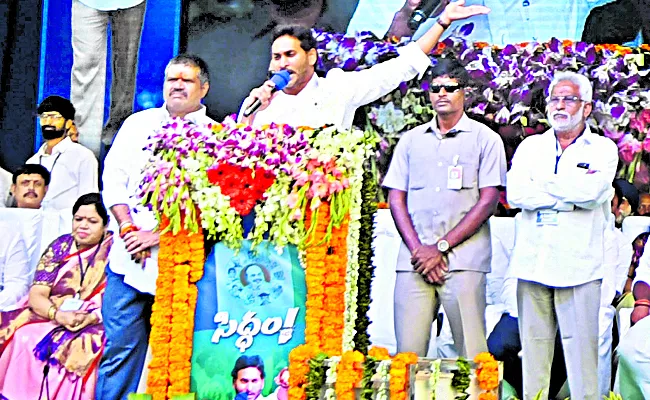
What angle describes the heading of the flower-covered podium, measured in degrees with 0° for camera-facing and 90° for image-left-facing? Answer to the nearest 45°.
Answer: approximately 0°

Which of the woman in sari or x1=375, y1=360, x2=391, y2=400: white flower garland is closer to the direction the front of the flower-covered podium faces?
the white flower garland

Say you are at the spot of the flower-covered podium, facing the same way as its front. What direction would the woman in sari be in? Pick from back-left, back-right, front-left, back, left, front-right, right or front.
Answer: back-right
